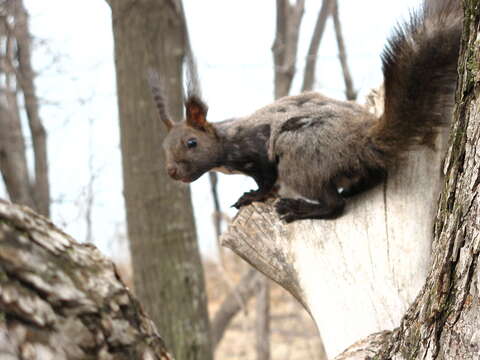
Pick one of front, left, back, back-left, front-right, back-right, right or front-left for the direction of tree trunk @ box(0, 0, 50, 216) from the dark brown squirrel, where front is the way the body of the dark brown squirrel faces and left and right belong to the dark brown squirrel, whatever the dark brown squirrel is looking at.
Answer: front-right

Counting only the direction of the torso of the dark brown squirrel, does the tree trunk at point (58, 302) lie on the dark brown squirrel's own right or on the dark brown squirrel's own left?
on the dark brown squirrel's own left

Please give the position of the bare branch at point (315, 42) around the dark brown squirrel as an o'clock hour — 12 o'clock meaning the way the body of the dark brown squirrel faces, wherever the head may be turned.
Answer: The bare branch is roughly at 3 o'clock from the dark brown squirrel.

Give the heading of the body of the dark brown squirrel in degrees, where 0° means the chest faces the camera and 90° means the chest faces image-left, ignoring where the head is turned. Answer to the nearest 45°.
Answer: approximately 90°

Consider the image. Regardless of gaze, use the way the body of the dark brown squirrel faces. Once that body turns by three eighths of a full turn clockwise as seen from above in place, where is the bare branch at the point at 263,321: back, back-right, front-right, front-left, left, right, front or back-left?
front-left

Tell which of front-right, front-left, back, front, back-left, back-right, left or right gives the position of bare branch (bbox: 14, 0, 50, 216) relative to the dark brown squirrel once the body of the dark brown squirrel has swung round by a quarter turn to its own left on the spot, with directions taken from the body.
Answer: back-right

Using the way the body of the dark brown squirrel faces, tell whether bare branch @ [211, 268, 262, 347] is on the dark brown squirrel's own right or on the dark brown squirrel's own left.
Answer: on the dark brown squirrel's own right

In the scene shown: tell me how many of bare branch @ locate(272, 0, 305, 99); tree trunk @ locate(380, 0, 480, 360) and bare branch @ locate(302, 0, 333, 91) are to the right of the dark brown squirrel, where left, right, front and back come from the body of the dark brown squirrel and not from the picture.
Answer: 2

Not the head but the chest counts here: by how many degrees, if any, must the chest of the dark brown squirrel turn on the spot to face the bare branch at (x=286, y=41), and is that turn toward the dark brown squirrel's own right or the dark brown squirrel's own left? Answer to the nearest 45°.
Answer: approximately 90° to the dark brown squirrel's own right
